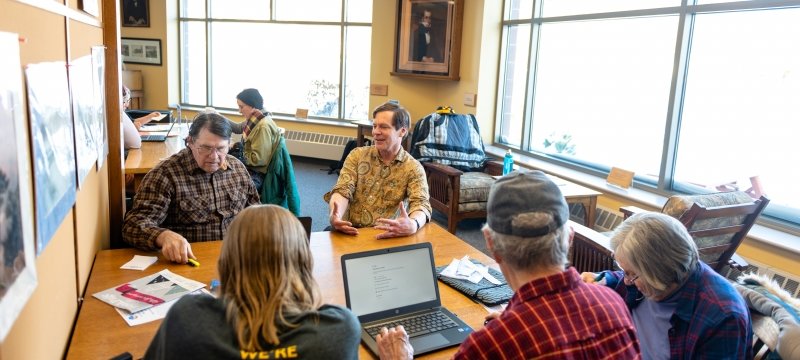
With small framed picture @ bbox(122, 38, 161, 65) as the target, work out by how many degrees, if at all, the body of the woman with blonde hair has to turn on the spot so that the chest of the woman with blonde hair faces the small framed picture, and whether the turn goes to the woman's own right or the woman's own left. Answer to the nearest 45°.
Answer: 0° — they already face it

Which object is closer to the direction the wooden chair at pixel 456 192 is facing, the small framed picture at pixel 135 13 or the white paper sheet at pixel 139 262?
the white paper sheet

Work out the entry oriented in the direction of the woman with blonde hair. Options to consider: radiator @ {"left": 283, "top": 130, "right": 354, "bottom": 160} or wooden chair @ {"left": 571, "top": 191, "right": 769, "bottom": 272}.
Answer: the radiator

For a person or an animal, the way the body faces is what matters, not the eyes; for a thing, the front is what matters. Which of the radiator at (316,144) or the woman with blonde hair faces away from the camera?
the woman with blonde hair

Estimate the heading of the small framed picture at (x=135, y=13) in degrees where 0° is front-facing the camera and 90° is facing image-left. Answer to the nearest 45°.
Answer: approximately 0°

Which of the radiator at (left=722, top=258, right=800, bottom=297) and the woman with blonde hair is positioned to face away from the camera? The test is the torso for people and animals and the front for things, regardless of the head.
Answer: the woman with blonde hair

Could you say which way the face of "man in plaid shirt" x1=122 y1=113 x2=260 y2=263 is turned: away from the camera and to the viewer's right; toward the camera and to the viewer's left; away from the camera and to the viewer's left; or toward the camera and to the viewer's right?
toward the camera and to the viewer's right

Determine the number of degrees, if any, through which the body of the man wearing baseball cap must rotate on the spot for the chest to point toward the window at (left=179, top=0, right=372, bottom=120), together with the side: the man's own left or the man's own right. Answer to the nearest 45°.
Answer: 0° — they already face it

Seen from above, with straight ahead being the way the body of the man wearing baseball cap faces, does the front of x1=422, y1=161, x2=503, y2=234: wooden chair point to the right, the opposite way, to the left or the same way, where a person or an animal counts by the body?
the opposite way
